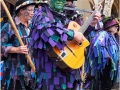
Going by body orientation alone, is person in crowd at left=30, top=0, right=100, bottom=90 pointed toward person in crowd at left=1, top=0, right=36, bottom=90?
no

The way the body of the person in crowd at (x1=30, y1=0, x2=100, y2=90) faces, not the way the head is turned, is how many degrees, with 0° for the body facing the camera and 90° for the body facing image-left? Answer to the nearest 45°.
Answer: approximately 315°

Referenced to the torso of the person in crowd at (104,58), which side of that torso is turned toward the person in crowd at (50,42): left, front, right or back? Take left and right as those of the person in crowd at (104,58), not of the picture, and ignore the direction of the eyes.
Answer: right

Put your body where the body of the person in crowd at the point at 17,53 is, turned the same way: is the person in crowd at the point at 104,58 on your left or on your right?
on your left

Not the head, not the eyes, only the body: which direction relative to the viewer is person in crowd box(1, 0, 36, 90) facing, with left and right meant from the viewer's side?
facing the viewer and to the right of the viewer

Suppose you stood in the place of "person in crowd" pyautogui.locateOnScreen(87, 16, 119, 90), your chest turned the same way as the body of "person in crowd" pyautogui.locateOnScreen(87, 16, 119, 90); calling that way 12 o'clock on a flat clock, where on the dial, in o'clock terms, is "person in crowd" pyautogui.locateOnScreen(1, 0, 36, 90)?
"person in crowd" pyautogui.locateOnScreen(1, 0, 36, 90) is roughly at 4 o'clock from "person in crowd" pyautogui.locateOnScreen(87, 16, 119, 90).

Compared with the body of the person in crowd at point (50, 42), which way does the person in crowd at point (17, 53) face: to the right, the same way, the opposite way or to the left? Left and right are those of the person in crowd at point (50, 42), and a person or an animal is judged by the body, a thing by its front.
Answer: the same way

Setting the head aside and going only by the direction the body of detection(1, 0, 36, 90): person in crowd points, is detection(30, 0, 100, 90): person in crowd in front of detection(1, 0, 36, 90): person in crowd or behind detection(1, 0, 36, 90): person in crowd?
in front
